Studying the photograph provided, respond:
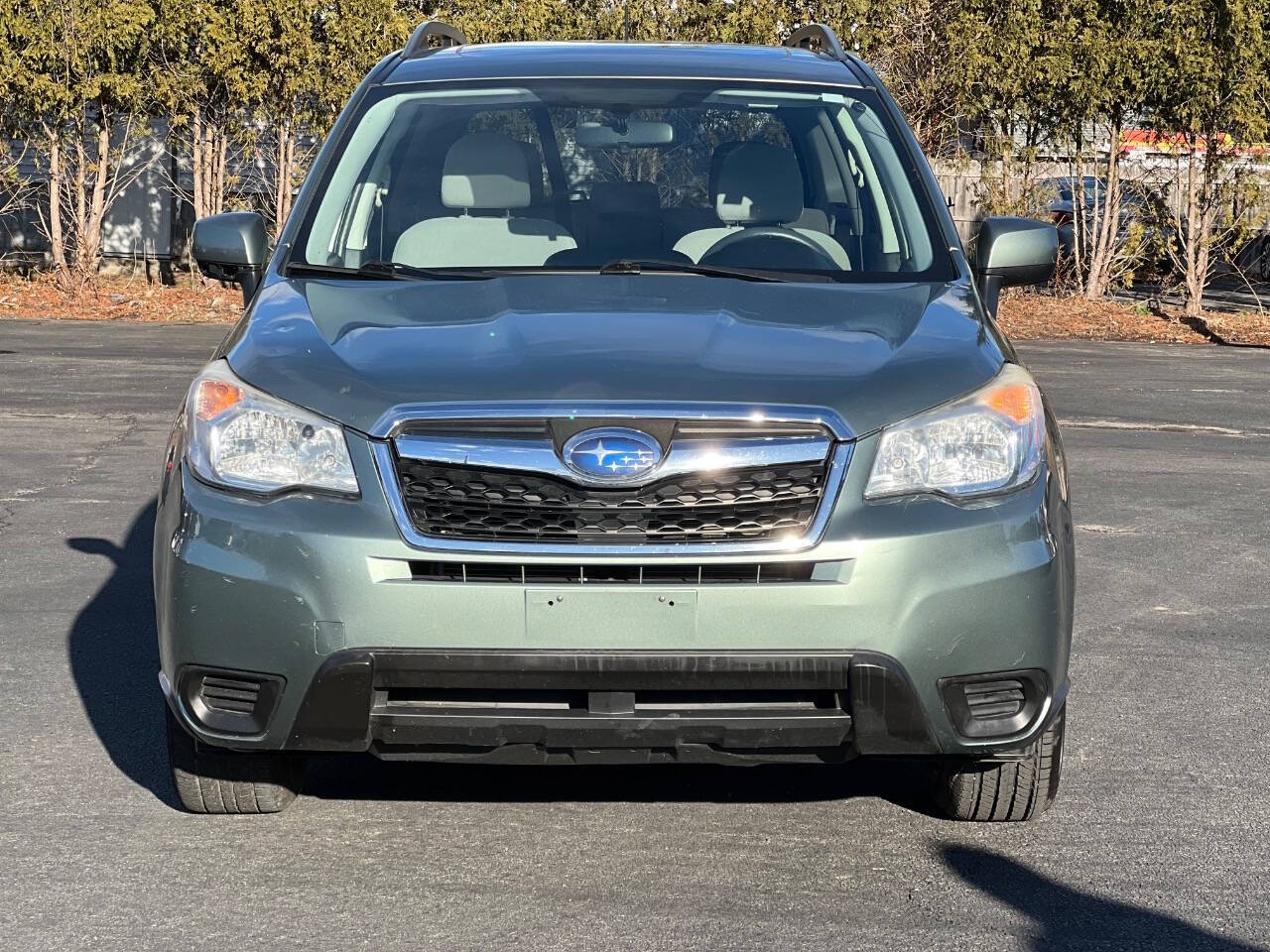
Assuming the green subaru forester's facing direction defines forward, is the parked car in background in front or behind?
behind

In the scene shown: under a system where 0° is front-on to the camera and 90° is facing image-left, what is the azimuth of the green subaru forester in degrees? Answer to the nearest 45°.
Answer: approximately 0°
